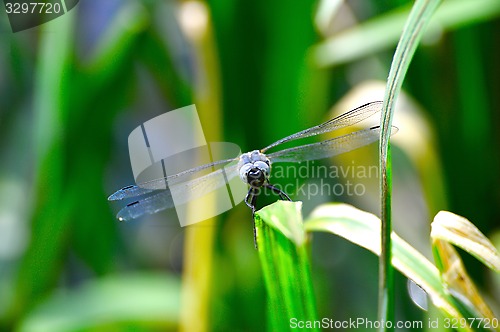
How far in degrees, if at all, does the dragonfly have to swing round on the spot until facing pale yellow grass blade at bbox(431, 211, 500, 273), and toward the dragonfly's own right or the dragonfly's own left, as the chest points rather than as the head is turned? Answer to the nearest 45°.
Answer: approximately 45° to the dragonfly's own left

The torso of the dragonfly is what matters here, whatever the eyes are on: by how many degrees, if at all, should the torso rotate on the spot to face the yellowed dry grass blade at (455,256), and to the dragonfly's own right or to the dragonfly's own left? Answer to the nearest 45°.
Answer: approximately 45° to the dragonfly's own left

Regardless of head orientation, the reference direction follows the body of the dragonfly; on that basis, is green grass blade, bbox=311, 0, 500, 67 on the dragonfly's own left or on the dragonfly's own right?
on the dragonfly's own left

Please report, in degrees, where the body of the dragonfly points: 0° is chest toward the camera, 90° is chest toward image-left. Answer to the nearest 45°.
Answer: approximately 0°

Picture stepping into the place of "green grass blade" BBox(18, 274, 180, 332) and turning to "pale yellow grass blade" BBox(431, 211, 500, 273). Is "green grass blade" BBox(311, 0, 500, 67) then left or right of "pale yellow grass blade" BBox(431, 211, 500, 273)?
left

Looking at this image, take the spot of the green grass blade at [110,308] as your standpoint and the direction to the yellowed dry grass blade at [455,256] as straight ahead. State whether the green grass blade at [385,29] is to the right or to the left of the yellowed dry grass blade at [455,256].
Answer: left
